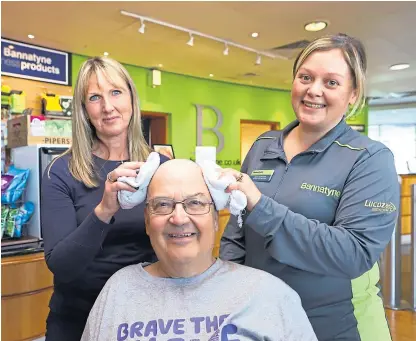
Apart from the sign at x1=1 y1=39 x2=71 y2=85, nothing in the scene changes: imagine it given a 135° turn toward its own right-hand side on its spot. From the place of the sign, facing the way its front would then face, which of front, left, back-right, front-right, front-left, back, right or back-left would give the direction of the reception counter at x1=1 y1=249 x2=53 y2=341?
left

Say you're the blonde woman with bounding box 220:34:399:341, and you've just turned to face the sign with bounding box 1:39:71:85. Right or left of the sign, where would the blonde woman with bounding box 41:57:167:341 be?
left

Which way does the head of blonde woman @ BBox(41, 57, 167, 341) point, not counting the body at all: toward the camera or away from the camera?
toward the camera

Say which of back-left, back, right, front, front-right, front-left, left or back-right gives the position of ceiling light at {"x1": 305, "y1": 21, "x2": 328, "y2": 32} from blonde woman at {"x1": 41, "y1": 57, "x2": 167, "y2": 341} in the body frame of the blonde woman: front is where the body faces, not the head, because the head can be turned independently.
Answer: left

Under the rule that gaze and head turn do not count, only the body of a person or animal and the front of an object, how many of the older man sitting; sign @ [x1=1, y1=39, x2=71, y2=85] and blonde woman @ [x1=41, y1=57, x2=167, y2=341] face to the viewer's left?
0

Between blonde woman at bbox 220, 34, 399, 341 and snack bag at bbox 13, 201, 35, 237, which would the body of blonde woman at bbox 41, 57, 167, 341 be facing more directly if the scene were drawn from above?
the blonde woman

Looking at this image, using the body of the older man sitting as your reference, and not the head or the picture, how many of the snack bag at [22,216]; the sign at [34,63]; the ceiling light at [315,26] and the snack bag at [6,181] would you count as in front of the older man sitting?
0

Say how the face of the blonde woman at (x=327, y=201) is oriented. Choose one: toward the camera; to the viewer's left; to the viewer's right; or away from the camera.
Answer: toward the camera

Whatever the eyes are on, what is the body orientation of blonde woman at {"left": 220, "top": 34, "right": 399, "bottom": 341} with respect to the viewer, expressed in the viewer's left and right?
facing the viewer and to the left of the viewer

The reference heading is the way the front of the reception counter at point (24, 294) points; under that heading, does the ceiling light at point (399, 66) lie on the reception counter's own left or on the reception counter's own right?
on the reception counter's own left

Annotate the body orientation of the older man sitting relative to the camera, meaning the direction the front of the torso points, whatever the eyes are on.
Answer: toward the camera

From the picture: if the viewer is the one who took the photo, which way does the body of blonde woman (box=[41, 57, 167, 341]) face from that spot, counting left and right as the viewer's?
facing the viewer and to the right of the viewer

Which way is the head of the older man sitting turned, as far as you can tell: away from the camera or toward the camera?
toward the camera

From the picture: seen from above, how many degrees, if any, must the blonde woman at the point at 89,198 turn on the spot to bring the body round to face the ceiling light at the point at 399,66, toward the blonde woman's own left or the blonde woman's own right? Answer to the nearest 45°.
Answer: approximately 90° to the blonde woman's own left

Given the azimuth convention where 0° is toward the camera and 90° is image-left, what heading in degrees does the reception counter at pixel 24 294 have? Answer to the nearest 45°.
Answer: approximately 315°
